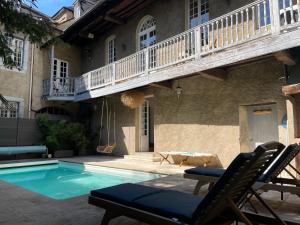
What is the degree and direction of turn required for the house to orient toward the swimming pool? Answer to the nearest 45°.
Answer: approximately 45° to its right

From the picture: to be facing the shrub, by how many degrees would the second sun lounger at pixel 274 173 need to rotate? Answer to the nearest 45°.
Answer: approximately 45° to its right

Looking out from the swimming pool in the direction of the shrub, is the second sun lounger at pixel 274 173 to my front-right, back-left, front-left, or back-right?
back-right

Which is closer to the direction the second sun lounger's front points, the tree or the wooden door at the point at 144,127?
the tree

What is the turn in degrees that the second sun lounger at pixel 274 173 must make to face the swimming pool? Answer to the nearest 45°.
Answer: approximately 45° to its right

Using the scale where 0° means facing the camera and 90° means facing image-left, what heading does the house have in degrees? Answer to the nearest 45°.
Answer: approximately 45°

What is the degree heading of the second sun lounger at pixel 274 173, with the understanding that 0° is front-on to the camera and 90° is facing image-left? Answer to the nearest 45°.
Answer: approximately 90°

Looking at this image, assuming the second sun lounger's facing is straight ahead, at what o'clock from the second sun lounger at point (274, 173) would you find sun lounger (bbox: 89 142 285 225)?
The sun lounger is roughly at 10 o'clock from the second sun lounger.
